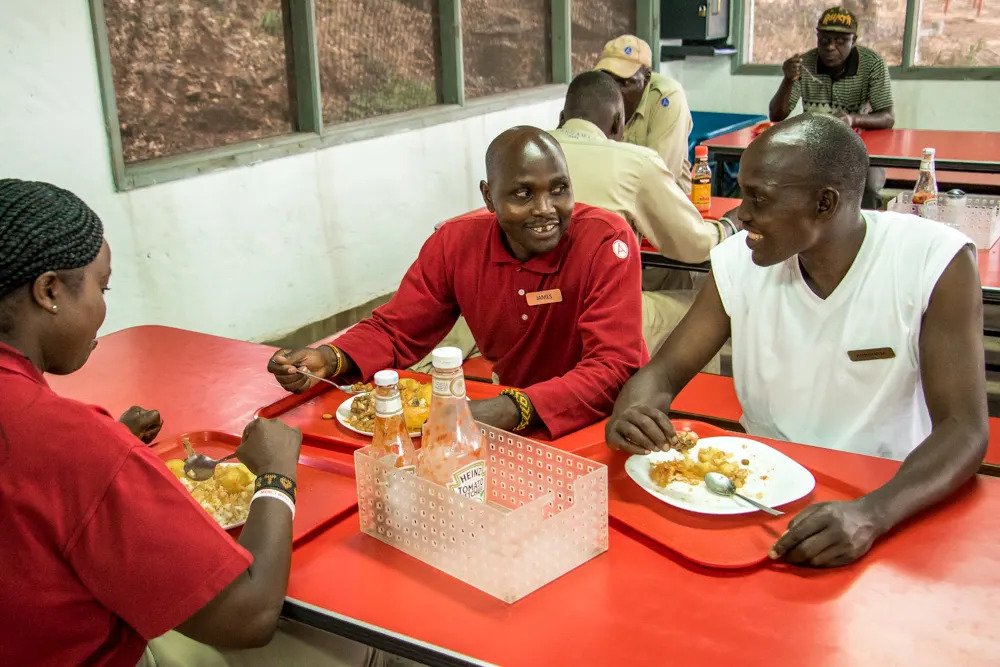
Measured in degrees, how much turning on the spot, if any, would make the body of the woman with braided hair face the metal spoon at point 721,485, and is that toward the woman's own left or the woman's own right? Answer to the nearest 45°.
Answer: approximately 45° to the woman's own right

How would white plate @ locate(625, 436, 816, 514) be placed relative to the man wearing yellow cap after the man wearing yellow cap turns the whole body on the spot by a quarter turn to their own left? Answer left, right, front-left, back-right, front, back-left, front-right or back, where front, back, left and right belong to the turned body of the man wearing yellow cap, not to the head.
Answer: front-right

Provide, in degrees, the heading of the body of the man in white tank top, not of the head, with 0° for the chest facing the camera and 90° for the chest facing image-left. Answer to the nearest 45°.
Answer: approximately 45°

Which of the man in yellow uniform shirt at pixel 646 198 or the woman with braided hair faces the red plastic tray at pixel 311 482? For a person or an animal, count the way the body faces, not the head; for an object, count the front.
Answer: the woman with braided hair

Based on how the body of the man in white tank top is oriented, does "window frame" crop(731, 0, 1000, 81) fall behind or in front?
behind

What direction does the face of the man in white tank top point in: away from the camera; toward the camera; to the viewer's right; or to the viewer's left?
to the viewer's left

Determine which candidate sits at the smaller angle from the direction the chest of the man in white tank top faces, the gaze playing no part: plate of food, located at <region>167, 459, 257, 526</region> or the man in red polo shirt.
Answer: the plate of food

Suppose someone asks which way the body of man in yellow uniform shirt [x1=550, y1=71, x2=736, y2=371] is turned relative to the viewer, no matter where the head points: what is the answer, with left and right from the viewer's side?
facing away from the viewer and to the right of the viewer

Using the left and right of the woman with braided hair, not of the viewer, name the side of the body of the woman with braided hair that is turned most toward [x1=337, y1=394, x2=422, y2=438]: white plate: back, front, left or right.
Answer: front

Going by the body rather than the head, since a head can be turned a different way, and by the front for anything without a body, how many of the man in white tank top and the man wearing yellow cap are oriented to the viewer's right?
0

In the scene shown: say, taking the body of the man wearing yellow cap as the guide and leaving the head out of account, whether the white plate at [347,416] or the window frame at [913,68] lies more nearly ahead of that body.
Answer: the white plate
